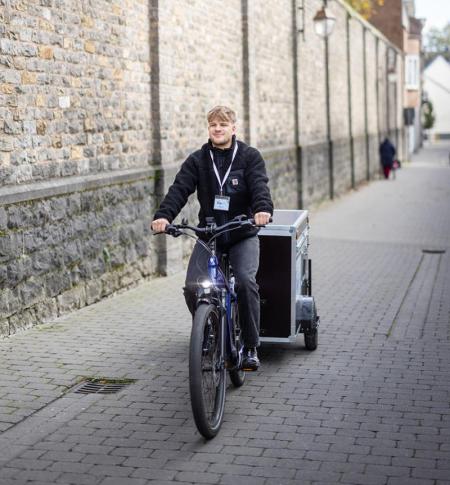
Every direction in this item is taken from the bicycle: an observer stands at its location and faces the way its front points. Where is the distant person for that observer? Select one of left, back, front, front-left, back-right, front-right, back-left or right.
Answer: back

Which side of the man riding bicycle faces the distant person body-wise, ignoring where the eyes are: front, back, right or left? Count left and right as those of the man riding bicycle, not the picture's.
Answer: back

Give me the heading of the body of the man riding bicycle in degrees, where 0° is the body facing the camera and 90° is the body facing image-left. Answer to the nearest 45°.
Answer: approximately 0°

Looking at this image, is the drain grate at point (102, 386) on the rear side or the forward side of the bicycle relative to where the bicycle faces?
on the rear side
